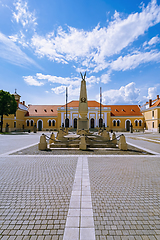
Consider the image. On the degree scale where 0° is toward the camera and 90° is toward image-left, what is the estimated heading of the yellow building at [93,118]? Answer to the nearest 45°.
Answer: approximately 0°

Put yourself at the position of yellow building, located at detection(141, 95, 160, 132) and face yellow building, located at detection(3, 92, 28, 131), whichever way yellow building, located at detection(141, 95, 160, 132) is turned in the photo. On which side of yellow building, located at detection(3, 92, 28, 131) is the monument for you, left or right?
left

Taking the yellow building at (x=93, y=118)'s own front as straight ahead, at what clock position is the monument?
The monument is roughly at 12 o'clock from the yellow building.
